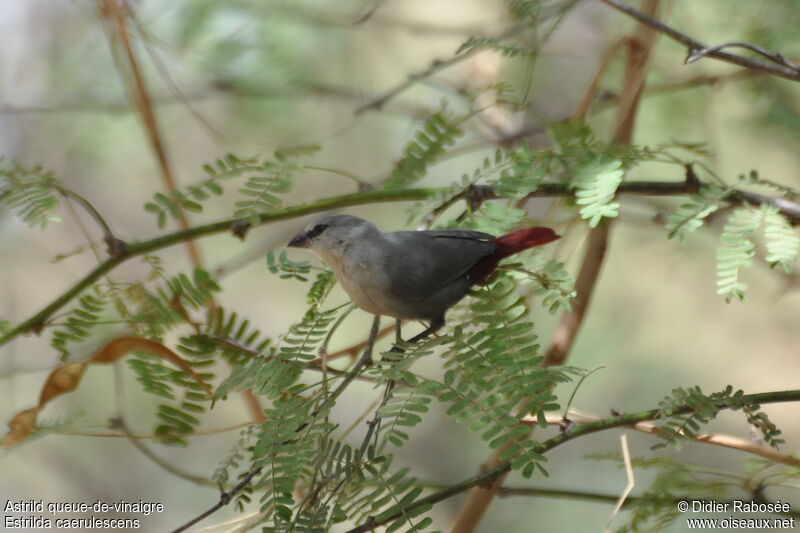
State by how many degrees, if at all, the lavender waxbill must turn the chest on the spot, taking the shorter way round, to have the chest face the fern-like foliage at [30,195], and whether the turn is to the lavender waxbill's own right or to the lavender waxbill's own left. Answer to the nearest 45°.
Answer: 0° — it already faces it

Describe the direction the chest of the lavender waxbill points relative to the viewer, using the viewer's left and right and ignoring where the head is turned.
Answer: facing to the left of the viewer
